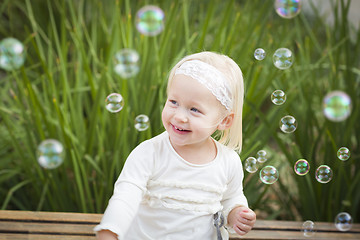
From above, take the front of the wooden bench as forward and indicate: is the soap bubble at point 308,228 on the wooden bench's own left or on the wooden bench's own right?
on the wooden bench's own left

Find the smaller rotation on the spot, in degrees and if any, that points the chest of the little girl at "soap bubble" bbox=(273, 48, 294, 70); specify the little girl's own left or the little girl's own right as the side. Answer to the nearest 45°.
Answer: approximately 135° to the little girl's own left

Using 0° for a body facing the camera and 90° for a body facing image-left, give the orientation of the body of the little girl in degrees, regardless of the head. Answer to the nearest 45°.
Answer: approximately 0°
